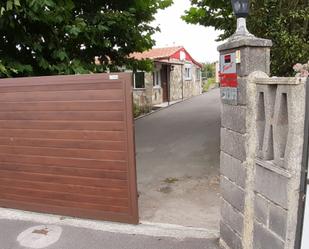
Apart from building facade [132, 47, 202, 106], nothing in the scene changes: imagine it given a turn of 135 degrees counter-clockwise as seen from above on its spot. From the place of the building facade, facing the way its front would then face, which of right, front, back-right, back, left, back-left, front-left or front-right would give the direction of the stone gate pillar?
back

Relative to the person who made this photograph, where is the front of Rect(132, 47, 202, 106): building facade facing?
facing the viewer and to the right of the viewer

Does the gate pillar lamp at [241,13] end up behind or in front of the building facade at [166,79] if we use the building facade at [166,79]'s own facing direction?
in front

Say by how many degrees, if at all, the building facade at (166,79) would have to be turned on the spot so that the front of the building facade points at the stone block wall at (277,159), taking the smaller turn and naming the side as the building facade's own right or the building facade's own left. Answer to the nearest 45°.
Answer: approximately 45° to the building facade's own right
